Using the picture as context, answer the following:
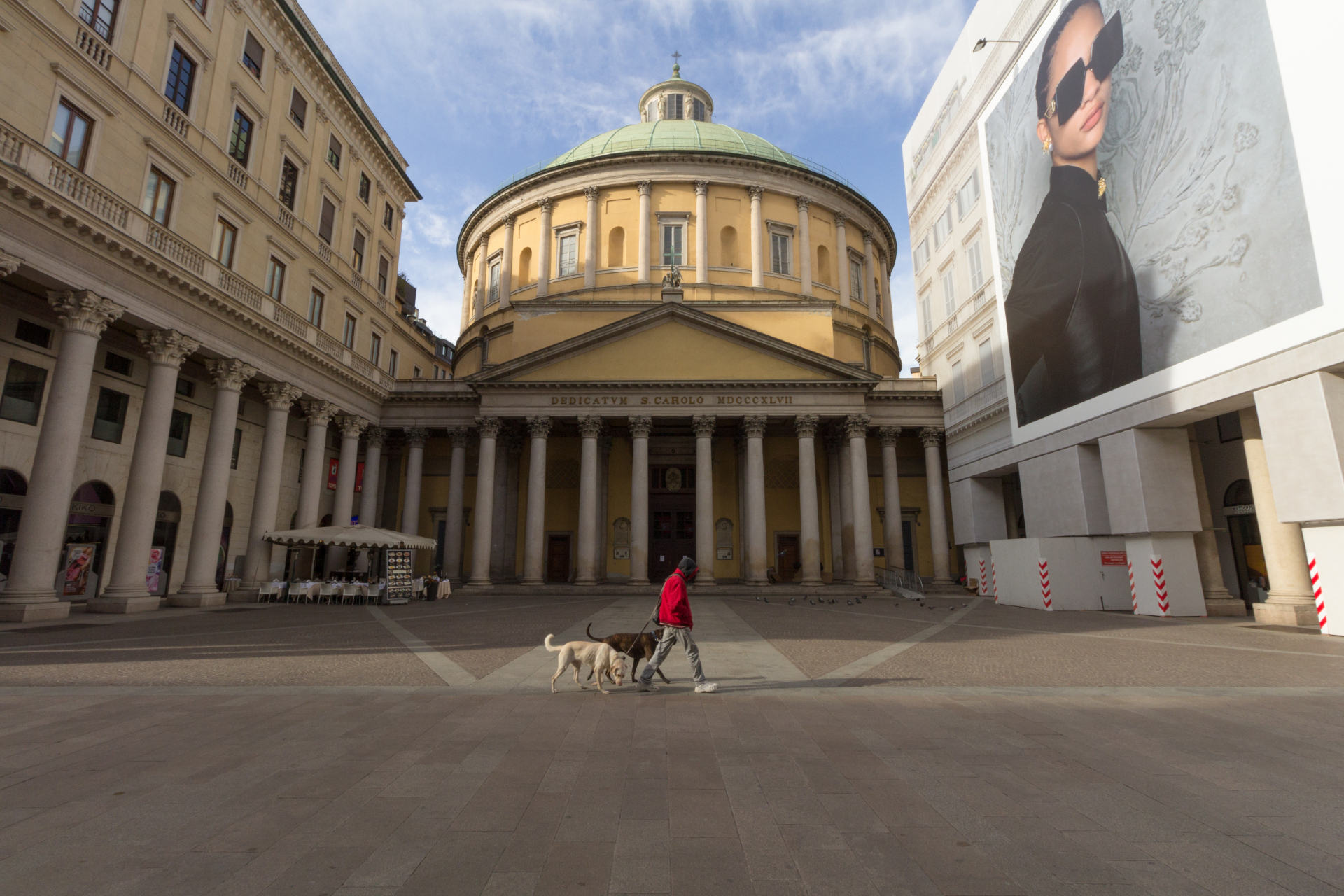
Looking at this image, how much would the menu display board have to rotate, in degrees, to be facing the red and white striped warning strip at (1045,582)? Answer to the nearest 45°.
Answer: approximately 45° to its left

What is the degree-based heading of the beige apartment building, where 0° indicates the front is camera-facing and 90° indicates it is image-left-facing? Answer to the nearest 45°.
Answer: approximately 315°

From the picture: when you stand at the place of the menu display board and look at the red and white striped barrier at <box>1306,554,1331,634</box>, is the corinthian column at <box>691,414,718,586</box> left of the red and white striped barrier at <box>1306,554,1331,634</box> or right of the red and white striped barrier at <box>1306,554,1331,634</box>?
left

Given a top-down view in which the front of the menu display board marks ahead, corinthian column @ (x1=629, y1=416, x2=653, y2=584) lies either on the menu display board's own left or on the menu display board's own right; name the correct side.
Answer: on the menu display board's own left

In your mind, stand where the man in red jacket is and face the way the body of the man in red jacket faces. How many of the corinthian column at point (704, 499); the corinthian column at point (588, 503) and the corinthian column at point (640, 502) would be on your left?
3

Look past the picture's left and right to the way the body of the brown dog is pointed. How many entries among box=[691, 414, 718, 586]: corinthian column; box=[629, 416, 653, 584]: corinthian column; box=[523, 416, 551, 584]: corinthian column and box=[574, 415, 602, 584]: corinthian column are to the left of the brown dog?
4
